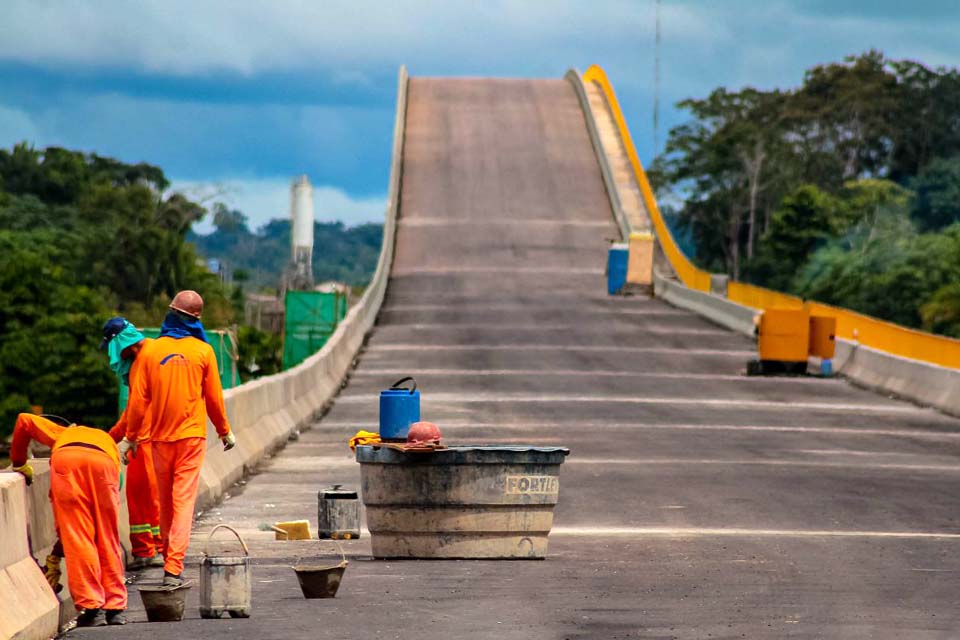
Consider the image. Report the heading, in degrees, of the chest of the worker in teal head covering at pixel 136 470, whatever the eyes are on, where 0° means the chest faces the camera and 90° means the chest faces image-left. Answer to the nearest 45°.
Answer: approximately 90°

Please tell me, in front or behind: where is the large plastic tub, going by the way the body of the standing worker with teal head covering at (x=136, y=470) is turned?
behind

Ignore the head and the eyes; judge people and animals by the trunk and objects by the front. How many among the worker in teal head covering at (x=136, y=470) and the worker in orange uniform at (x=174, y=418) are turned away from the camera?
1

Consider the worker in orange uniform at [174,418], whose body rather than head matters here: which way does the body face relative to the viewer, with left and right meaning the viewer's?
facing away from the viewer

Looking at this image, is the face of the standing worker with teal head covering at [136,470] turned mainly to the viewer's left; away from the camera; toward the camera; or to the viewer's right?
to the viewer's left

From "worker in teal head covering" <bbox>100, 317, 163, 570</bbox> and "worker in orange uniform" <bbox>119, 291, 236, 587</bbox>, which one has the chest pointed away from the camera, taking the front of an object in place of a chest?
the worker in orange uniform

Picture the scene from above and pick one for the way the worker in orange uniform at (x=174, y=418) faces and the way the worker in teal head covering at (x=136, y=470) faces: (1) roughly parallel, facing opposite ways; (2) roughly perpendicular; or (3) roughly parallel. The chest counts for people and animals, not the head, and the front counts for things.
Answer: roughly perpendicular
